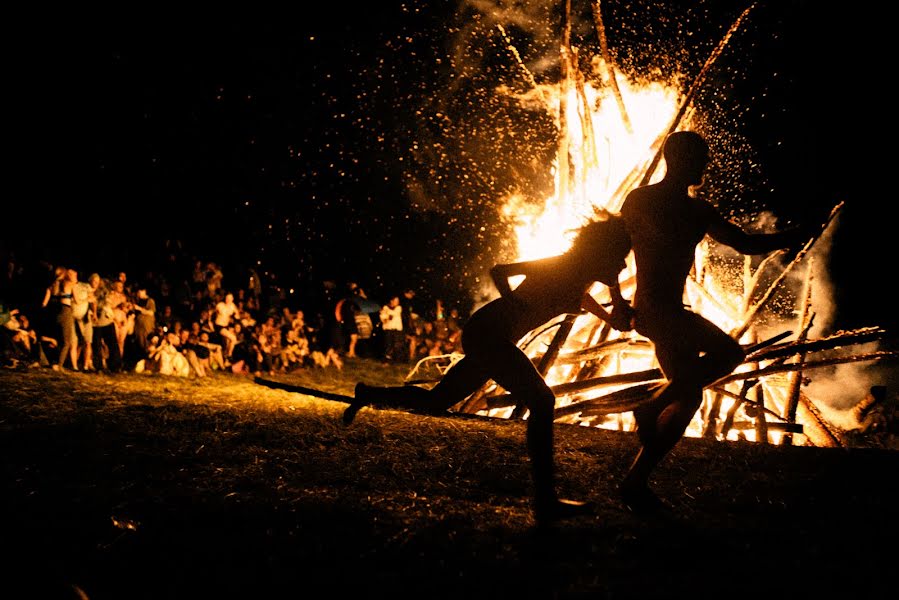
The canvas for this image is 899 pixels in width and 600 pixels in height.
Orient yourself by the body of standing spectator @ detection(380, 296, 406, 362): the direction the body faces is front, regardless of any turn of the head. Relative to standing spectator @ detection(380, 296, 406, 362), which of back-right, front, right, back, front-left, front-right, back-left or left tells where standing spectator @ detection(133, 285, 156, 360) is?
right

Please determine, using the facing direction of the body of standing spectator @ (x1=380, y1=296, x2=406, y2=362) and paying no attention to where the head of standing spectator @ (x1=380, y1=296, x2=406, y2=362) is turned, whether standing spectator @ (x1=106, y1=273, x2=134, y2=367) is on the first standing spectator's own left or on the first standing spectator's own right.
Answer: on the first standing spectator's own right

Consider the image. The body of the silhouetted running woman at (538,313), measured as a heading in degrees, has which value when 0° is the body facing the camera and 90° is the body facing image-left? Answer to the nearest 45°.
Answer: approximately 270°

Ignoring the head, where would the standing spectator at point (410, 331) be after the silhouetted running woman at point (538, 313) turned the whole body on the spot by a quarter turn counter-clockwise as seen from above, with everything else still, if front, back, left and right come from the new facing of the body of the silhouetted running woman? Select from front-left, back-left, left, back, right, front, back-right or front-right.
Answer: front

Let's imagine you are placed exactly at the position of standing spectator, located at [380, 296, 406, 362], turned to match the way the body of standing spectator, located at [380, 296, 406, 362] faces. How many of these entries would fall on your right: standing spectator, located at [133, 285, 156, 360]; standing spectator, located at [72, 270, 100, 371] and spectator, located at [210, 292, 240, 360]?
3

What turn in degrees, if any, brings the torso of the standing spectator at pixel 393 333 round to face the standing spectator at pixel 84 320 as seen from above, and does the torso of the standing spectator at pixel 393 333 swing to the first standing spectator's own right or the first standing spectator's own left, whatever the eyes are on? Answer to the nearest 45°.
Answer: approximately 90° to the first standing spectator's own right

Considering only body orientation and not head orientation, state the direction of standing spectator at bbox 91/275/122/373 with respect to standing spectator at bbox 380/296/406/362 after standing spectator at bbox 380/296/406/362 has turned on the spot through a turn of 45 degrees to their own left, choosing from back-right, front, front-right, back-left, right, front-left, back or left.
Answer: back-right

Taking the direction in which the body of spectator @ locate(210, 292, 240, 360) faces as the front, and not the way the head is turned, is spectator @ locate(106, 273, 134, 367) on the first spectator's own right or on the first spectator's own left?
on the first spectator's own right

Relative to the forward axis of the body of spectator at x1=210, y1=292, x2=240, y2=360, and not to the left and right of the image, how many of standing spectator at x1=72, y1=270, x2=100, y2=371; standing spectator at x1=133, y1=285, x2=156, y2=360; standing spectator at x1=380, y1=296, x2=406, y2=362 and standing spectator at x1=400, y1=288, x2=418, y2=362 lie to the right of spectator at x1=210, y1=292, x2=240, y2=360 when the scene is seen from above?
2

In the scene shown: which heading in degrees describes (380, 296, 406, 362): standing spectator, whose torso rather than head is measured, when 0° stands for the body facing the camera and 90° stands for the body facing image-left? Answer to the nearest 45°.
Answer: approximately 315°
